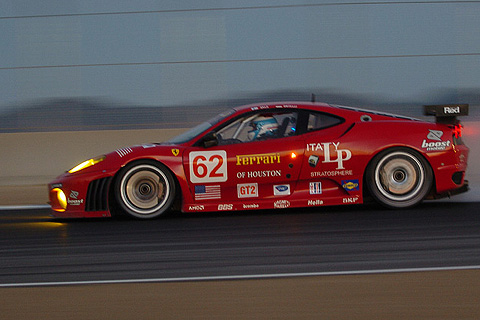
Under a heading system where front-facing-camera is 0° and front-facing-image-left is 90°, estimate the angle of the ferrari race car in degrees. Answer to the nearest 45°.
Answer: approximately 90°
